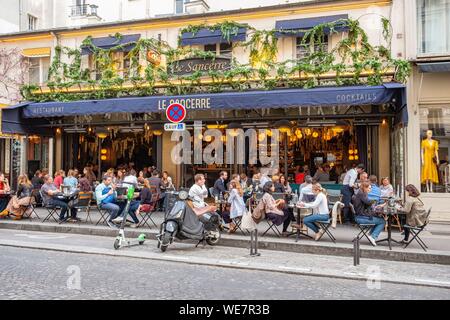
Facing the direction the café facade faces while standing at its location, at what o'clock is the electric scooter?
The electric scooter is roughly at 1 o'clock from the café facade.

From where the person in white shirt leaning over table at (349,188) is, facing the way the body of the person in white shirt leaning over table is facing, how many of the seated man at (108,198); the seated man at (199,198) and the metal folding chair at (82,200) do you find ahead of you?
0

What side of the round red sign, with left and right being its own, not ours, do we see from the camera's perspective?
front

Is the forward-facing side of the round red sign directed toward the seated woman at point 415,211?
no

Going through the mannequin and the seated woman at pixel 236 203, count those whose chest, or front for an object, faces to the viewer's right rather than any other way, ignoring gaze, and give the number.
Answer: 0

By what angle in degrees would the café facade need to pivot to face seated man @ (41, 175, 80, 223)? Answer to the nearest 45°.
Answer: approximately 45° to its right

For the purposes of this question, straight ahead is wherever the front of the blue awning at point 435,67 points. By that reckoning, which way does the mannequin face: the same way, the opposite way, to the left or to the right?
the same way

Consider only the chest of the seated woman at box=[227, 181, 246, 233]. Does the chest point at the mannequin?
no
